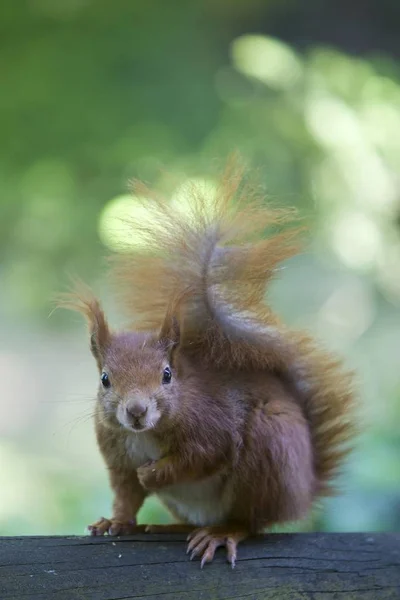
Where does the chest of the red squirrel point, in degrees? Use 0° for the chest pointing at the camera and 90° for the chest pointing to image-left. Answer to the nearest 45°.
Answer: approximately 45°
